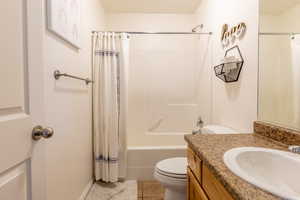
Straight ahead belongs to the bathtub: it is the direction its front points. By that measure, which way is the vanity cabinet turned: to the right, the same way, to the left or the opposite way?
to the right

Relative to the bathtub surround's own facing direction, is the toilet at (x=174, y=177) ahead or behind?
ahead

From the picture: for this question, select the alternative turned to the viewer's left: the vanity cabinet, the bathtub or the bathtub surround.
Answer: the vanity cabinet

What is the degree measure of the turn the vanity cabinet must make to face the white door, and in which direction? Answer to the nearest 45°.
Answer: approximately 45° to its left

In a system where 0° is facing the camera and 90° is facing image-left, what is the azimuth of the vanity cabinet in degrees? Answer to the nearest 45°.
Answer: approximately 90°

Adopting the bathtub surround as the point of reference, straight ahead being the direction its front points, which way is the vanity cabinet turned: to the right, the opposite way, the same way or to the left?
to the right

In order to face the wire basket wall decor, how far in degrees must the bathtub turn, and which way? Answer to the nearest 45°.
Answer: approximately 45° to its left

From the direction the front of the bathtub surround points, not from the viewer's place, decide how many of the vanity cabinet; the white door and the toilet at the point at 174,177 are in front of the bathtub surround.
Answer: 3

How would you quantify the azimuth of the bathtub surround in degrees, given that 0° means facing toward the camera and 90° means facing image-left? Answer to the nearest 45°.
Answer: approximately 0°

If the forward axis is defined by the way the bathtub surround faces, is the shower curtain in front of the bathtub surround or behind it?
in front
